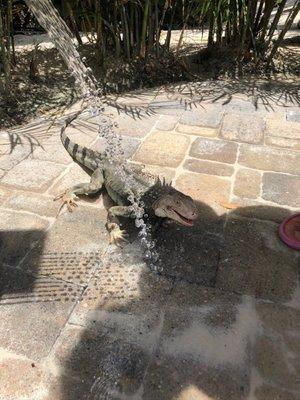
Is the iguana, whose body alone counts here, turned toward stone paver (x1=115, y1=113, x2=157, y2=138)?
no

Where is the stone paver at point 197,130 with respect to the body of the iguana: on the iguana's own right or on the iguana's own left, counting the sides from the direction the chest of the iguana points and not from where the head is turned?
on the iguana's own left

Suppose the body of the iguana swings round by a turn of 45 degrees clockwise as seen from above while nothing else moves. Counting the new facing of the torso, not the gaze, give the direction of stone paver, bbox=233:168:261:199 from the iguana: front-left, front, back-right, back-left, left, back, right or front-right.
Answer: left

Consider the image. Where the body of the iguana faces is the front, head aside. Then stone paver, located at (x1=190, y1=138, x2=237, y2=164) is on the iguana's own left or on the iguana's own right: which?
on the iguana's own left

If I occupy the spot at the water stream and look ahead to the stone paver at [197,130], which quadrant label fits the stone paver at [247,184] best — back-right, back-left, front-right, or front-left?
front-right

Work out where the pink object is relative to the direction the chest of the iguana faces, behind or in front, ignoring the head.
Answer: in front

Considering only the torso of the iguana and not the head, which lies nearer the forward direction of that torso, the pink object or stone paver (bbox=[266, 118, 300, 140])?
the pink object

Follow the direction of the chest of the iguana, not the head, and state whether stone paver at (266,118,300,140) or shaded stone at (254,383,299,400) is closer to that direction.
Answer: the shaded stone

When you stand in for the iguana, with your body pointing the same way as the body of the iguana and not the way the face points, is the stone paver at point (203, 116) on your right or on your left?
on your left

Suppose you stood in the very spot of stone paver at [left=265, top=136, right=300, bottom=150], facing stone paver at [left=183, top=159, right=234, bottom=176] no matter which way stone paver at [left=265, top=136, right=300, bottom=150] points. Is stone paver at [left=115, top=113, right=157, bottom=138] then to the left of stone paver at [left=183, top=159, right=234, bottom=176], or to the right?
right

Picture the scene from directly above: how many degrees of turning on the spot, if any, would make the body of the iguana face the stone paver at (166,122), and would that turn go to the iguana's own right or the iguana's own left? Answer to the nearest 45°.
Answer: approximately 135° to the iguana's own left

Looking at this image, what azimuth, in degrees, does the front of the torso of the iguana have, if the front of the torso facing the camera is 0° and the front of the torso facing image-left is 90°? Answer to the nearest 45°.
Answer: approximately 315°

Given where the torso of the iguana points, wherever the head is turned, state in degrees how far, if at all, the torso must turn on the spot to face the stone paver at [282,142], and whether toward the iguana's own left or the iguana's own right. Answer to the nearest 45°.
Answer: approximately 90° to the iguana's own left

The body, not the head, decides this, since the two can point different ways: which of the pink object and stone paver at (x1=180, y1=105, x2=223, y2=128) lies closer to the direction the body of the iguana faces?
the pink object

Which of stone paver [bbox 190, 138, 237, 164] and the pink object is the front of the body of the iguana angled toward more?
the pink object
